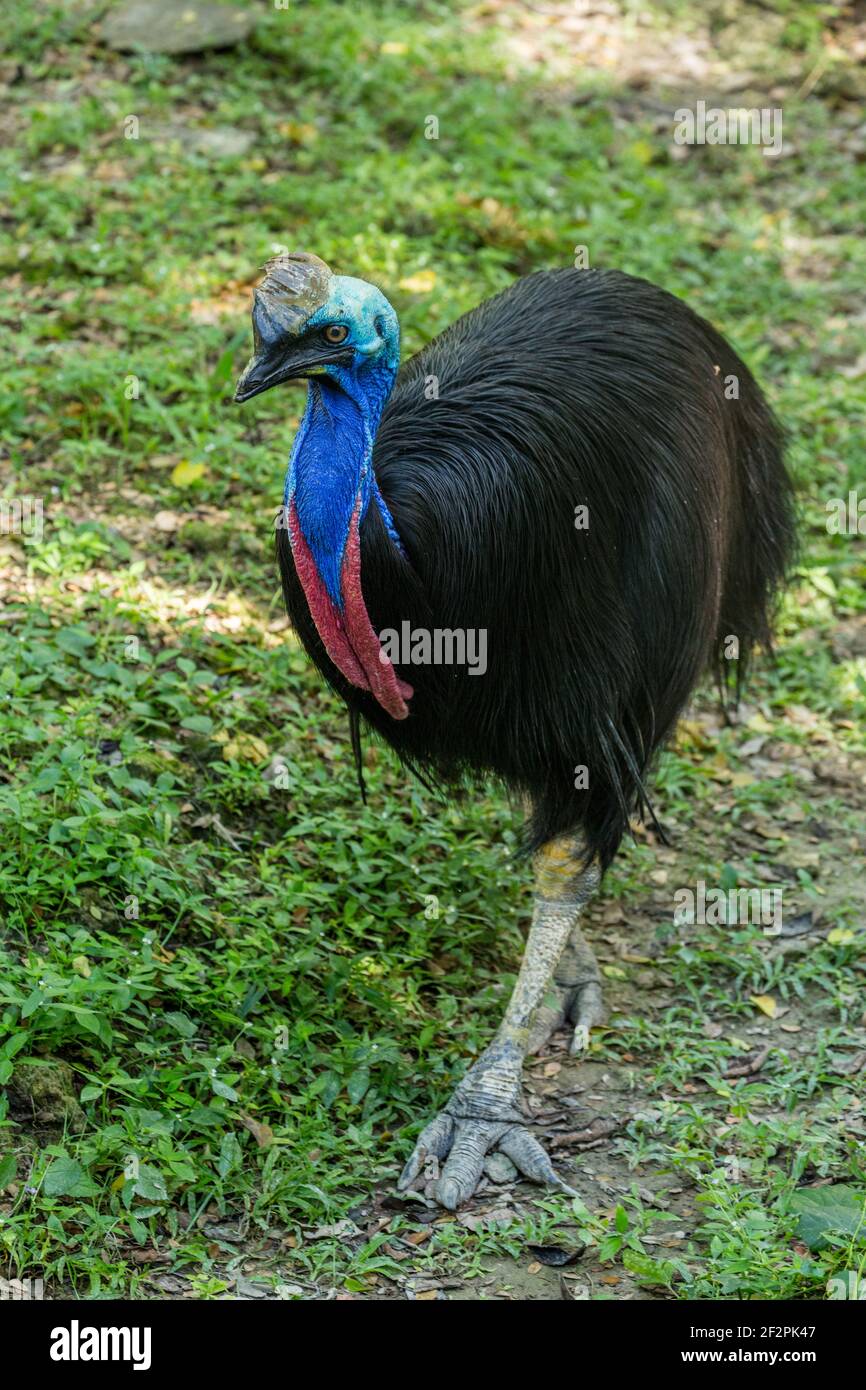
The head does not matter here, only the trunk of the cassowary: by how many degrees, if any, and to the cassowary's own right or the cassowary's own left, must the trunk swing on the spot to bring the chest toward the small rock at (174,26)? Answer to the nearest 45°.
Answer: approximately 135° to the cassowary's own right

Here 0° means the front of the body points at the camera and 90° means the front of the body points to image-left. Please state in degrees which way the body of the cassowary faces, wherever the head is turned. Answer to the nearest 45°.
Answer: approximately 45°
